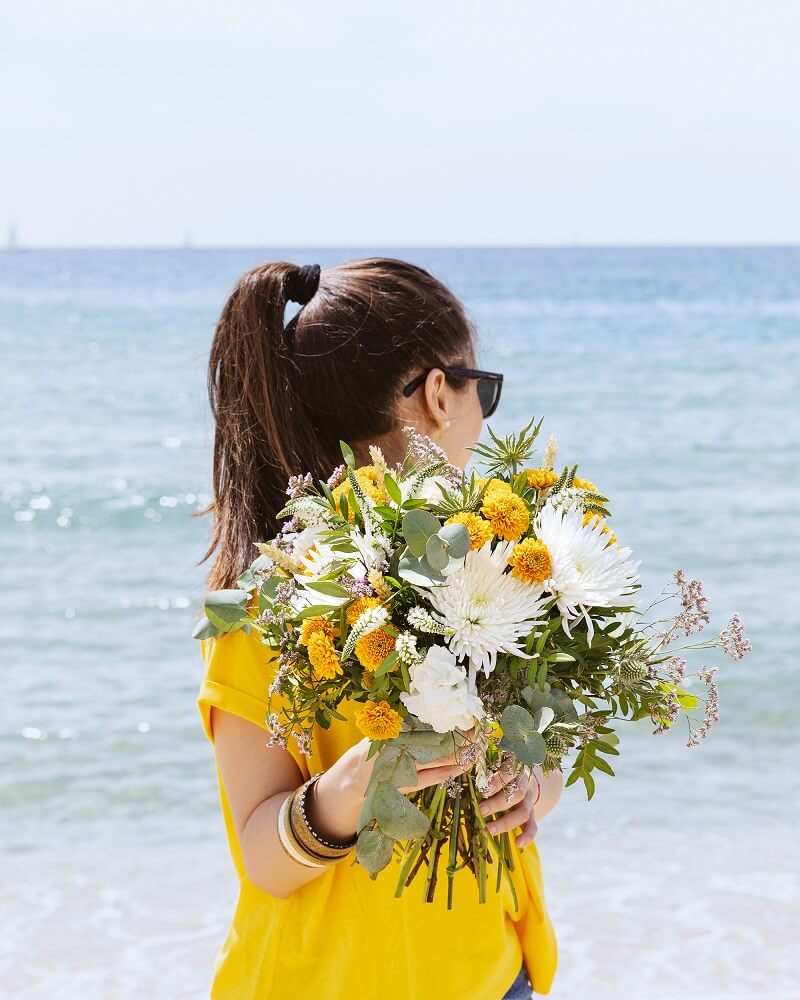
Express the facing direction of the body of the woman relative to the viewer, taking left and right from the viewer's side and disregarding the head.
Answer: facing the viewer and to the right of the viewer

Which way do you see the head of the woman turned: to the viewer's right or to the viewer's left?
to the viewer's right
